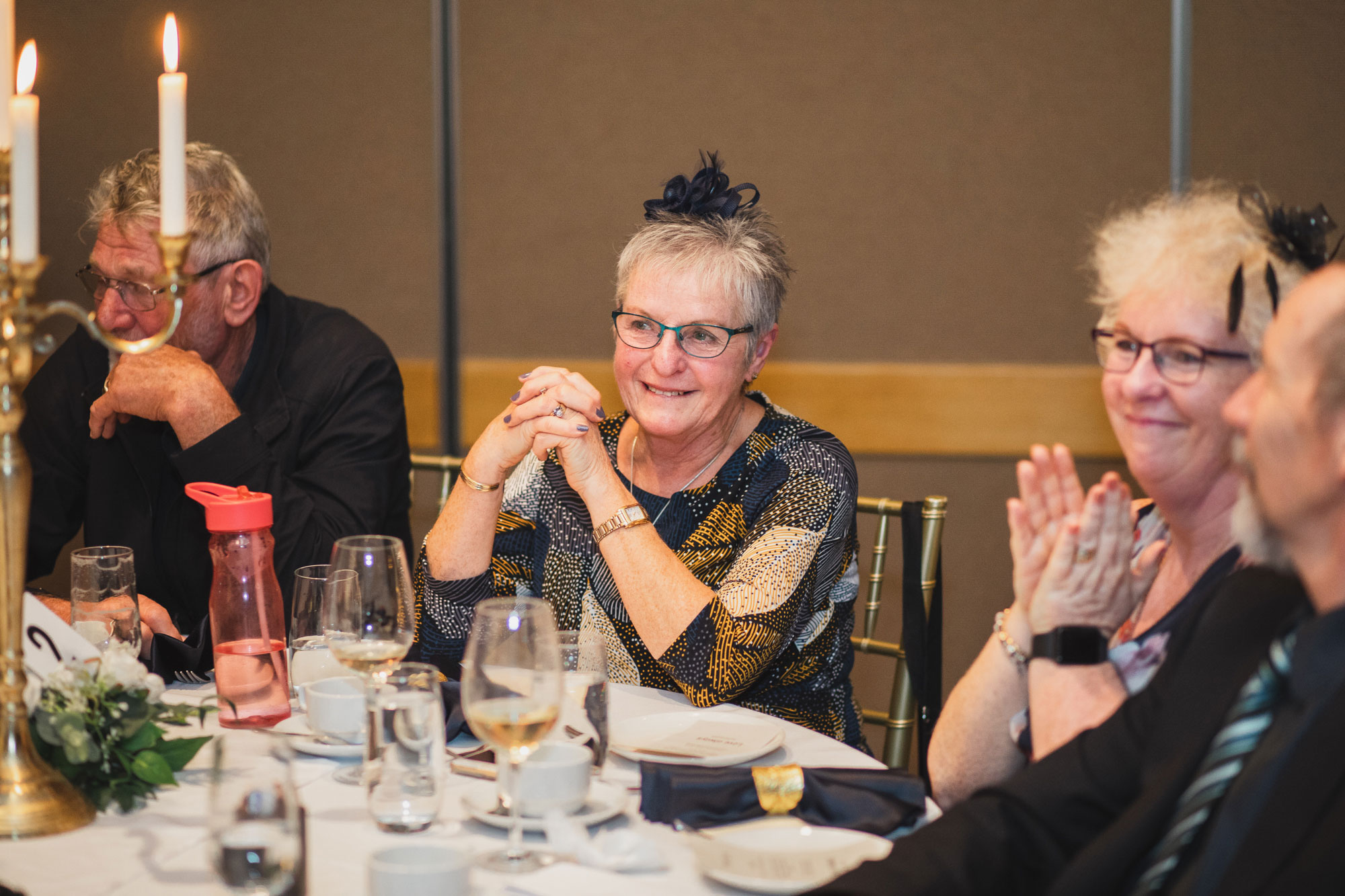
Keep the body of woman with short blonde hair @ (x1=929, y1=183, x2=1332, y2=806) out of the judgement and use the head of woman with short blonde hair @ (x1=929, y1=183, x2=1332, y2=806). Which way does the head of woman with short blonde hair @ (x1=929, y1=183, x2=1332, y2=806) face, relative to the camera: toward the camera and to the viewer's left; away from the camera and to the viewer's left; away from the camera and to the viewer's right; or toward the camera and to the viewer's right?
toward the camera and to the viewer's left

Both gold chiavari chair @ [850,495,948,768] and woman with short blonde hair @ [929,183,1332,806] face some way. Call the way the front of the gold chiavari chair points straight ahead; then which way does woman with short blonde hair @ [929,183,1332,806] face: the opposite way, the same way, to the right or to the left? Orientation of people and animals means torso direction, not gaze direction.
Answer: the same way

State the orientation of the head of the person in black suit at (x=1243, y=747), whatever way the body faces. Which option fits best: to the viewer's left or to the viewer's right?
to the viewer's left

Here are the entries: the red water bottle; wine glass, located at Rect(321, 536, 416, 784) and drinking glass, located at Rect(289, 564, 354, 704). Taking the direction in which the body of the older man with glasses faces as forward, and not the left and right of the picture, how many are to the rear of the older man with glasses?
0

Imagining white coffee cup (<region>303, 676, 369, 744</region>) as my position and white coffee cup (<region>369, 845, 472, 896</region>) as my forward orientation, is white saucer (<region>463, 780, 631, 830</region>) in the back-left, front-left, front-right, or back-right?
front-left

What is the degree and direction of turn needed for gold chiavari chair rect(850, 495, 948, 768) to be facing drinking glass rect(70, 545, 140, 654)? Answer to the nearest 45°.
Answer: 0° — it already faces it

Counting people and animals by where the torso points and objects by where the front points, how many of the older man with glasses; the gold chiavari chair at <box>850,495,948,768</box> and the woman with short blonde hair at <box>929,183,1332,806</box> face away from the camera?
0

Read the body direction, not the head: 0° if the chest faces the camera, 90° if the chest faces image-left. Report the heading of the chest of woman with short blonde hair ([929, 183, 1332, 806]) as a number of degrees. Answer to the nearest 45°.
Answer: approximately 45°

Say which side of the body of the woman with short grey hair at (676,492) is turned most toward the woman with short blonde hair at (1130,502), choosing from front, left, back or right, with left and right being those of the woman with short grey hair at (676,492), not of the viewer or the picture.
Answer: left

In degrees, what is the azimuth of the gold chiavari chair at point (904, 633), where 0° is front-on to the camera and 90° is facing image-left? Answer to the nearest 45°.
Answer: approximately 45°

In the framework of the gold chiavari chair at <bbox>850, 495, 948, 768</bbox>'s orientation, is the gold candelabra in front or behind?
in front
